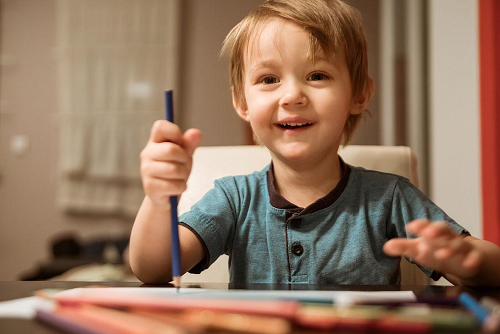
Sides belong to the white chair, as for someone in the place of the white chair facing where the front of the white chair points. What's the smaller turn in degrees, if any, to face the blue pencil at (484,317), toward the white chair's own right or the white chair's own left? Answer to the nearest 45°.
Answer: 0° — it already faces it

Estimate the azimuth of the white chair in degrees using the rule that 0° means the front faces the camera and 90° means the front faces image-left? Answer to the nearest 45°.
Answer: approximately 0°
